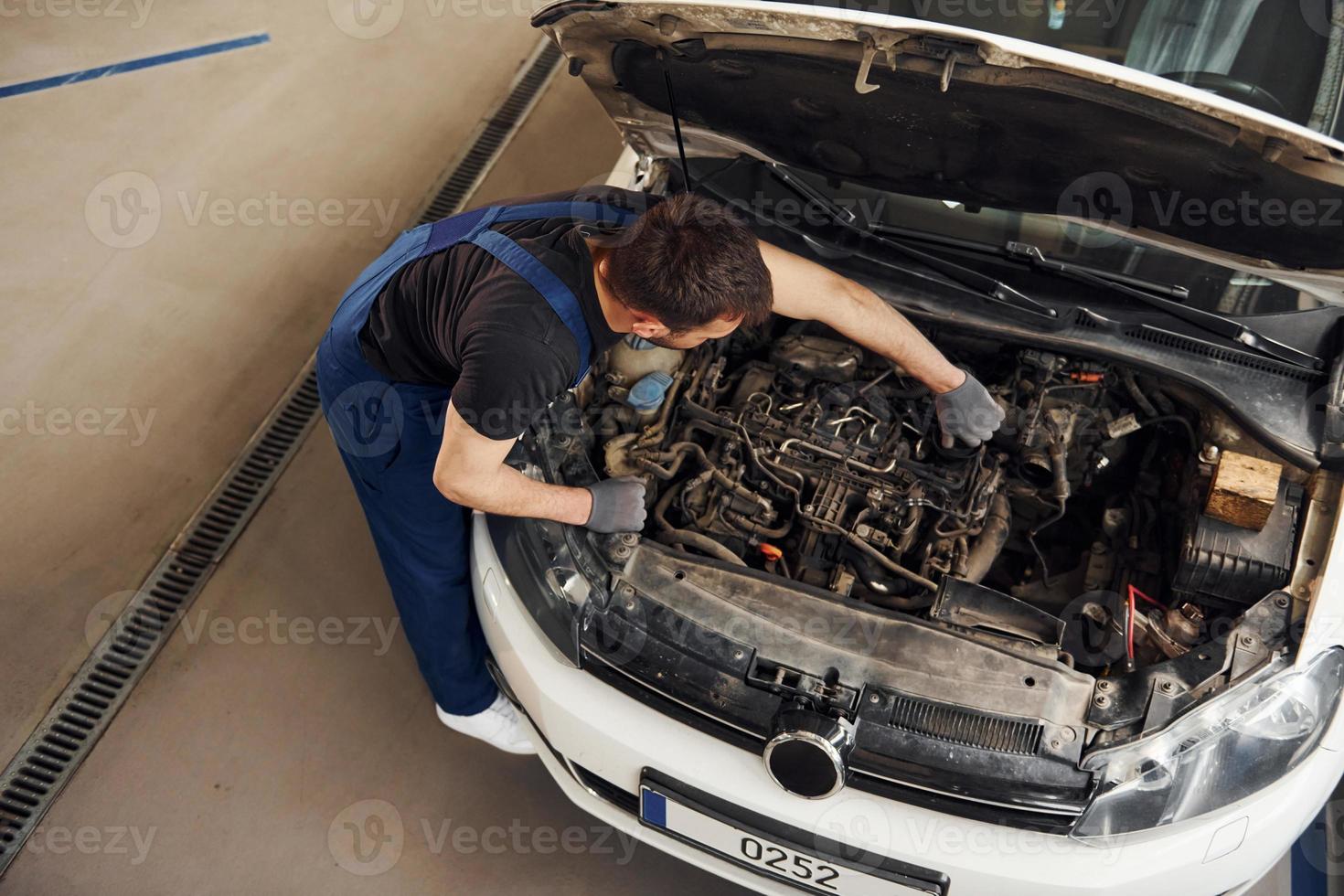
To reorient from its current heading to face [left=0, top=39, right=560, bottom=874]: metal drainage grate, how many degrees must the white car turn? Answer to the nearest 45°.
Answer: approximately 45° to its right

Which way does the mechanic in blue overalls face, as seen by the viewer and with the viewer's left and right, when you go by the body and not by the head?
facing to the right of the viewer

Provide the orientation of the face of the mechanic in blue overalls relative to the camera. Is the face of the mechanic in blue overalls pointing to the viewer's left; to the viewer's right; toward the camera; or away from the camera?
to the viewer's right

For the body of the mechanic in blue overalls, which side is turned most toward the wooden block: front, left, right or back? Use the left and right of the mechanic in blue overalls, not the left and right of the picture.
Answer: front

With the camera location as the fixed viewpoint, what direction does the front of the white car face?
facing the viewer and to the left of the viewer
